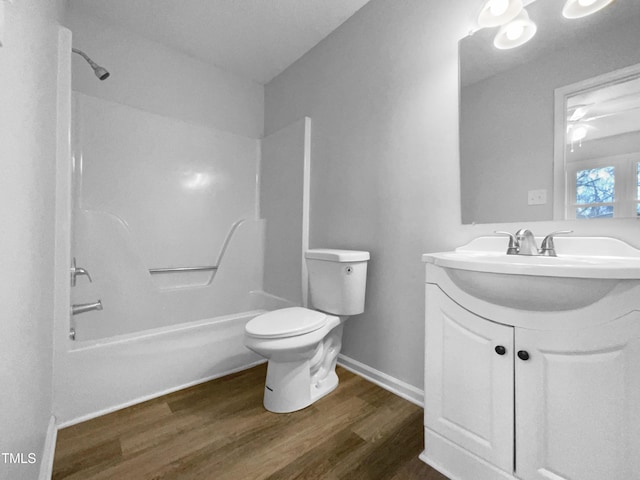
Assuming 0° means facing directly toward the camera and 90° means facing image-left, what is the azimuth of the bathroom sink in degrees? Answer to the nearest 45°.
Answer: approximately 0°

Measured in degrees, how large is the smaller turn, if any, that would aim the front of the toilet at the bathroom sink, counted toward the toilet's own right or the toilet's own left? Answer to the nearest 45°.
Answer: approximately 90° to the toilet's own left

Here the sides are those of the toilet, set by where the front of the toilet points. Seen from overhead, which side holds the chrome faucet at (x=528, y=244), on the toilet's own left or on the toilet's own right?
on the toilet's own left

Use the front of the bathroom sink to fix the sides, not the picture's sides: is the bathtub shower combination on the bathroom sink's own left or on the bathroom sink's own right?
on the bathroom sink's own right

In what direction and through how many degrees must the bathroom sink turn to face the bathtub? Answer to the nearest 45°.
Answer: approximately 90° to its right

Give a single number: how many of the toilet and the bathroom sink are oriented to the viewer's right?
0
